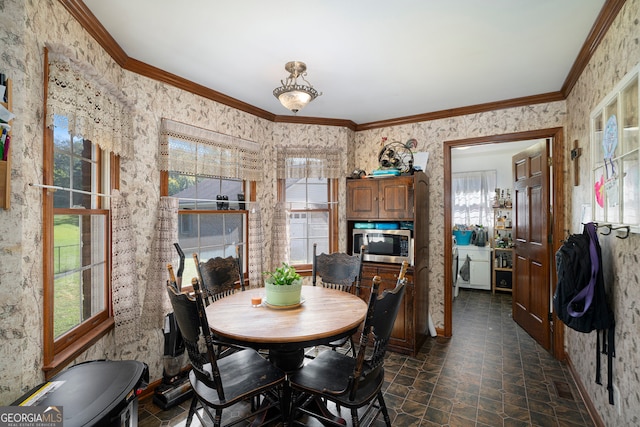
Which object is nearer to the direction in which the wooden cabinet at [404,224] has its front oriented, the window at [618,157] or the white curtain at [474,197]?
the window

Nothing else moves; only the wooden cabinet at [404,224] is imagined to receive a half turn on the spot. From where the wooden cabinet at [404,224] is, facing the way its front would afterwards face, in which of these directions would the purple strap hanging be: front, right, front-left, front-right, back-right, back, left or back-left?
right

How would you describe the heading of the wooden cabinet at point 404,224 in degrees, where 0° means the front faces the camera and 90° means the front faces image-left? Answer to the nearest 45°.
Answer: approximately 45°

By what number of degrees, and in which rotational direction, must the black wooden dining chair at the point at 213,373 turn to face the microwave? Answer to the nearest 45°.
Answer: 0° — it already faces it

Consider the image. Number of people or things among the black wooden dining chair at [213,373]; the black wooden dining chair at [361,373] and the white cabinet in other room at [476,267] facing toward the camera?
1

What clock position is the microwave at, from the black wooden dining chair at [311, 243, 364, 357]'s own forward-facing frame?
The microwave is roughly at 6 o'clock from the black wooden dining chair.

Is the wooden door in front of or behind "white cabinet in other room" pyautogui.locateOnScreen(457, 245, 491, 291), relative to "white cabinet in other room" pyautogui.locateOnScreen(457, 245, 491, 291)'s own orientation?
in front

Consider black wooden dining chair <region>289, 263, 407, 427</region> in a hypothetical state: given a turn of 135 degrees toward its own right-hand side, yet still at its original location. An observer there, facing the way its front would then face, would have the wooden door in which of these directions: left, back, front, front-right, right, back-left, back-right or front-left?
front-left

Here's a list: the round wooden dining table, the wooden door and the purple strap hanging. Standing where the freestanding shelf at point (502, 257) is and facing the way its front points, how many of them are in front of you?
3
